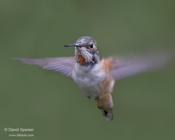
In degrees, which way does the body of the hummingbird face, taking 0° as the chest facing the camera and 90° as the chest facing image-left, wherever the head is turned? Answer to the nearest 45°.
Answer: approximately 45°
